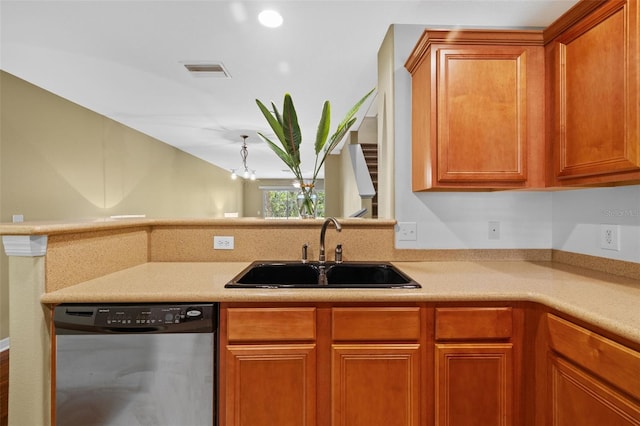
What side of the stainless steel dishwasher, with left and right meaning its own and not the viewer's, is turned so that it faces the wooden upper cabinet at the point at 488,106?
left

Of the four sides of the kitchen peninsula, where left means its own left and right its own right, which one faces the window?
back

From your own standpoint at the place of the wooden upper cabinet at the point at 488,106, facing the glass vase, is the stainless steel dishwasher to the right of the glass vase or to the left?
left

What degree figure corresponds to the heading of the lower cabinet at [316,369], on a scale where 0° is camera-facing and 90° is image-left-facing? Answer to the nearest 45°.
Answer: approximately 0°

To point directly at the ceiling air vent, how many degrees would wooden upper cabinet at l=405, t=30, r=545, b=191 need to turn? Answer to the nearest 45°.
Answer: approximately 90° to its right

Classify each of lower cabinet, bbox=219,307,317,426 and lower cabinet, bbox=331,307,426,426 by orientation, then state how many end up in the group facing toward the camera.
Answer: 2

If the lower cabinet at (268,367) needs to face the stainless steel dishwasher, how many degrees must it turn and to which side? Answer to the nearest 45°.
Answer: approximately 90° to its right

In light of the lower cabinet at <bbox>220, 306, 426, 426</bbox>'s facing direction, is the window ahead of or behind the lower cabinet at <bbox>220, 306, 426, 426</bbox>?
behind
